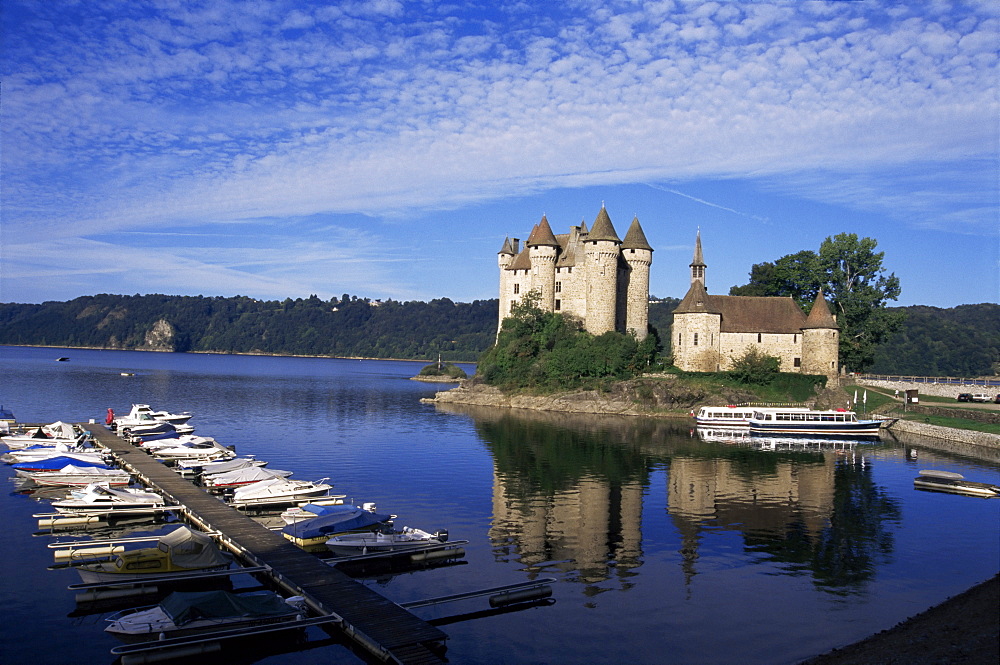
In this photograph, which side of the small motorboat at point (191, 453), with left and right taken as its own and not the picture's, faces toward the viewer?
left

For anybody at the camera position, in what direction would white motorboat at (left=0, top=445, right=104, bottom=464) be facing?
facing to the left of the viewer

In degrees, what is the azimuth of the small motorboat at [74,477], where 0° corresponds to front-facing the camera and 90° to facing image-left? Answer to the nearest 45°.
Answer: approximately 90°

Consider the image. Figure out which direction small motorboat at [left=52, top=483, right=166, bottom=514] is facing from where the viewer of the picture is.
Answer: facing to the left of the viewer

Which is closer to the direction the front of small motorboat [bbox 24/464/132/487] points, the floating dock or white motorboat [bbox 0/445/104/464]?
the white motorboat

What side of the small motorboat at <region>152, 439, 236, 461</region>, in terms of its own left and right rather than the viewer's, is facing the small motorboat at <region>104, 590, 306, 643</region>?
left
